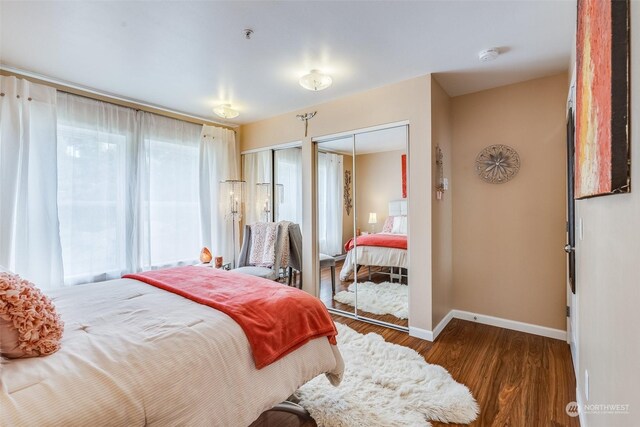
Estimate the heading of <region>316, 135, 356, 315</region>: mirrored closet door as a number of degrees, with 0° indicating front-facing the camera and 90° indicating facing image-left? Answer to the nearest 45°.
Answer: approximately 45°

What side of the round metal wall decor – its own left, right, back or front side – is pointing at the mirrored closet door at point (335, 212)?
right

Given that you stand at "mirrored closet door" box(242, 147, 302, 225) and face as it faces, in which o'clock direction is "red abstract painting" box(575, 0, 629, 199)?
The red abstract painting is roughly at 10 o'clock from the mirrored closet door.

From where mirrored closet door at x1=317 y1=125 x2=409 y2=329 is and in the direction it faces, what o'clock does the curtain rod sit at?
The curtain rod is roughly at 1 o'clock from the mirrored closet door.

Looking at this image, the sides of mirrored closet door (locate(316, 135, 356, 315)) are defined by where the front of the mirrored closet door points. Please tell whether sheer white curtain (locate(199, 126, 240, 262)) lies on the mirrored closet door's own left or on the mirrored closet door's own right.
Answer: on the mirrored closet door's own right
